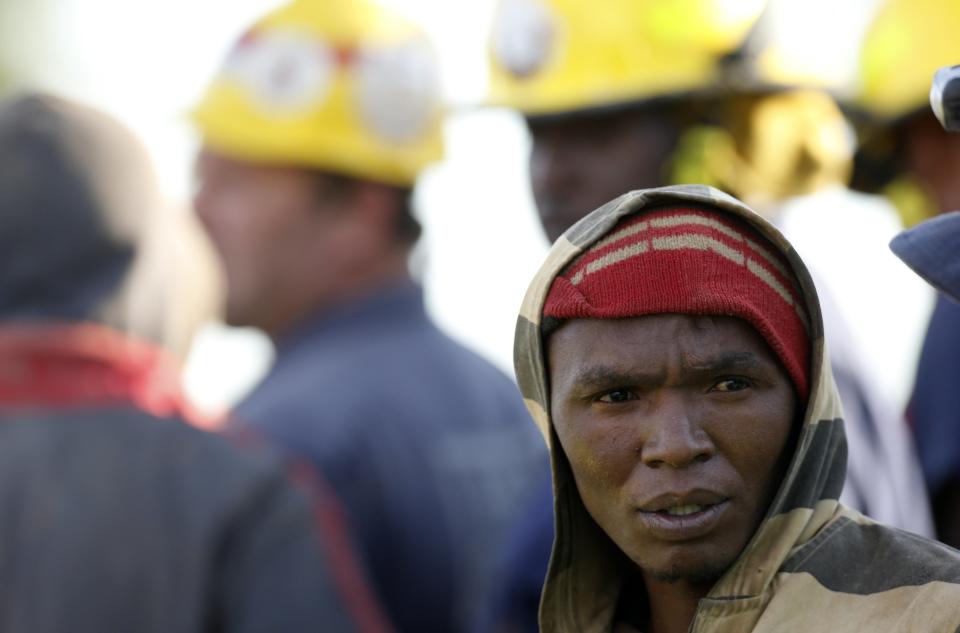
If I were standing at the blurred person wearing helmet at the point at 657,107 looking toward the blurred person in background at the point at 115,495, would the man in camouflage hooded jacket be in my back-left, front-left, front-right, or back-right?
front-left

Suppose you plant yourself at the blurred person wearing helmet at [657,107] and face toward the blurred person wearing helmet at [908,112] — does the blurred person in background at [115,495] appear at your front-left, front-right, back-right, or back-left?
back-right

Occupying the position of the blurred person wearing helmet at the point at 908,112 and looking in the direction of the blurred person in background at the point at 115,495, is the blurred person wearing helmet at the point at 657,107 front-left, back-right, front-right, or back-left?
front-right

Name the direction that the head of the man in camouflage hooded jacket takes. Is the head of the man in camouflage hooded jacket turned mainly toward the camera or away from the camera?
toward the camera

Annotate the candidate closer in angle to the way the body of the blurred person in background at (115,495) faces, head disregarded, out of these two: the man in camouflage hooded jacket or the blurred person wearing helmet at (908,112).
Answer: the blurred person wearing helmet

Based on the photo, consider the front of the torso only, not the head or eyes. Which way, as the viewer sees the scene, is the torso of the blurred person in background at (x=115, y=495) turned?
away from the camera

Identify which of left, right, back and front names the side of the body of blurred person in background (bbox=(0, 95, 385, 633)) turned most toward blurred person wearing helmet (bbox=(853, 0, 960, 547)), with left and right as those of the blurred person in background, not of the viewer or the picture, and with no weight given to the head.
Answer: right
